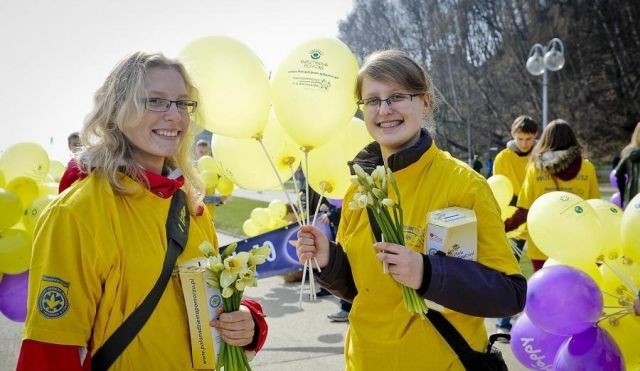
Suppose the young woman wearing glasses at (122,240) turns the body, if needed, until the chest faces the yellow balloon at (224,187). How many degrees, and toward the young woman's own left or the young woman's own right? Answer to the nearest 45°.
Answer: approximately 135° to the young woman's own left

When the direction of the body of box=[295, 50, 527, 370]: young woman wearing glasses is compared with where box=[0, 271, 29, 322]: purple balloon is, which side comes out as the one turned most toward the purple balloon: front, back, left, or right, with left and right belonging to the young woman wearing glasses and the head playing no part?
right

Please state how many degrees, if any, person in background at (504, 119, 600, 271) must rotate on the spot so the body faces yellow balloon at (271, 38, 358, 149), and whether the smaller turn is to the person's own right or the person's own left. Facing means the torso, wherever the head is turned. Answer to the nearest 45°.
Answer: approximately 135° to the person's own left

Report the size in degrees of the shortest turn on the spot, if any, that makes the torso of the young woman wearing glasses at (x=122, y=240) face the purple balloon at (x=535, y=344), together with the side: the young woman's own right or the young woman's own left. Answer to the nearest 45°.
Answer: approximately 45° to the young woman's own left

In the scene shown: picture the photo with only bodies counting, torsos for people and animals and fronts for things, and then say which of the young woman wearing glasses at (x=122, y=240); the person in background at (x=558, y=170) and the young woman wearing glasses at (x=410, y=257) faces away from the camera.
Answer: the person in background

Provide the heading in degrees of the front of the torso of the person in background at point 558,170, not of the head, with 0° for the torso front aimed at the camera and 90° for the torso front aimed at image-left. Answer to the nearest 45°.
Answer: approximately 180°

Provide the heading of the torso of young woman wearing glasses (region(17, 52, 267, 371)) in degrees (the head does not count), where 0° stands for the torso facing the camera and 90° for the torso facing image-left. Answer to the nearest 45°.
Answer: approximately 315°
